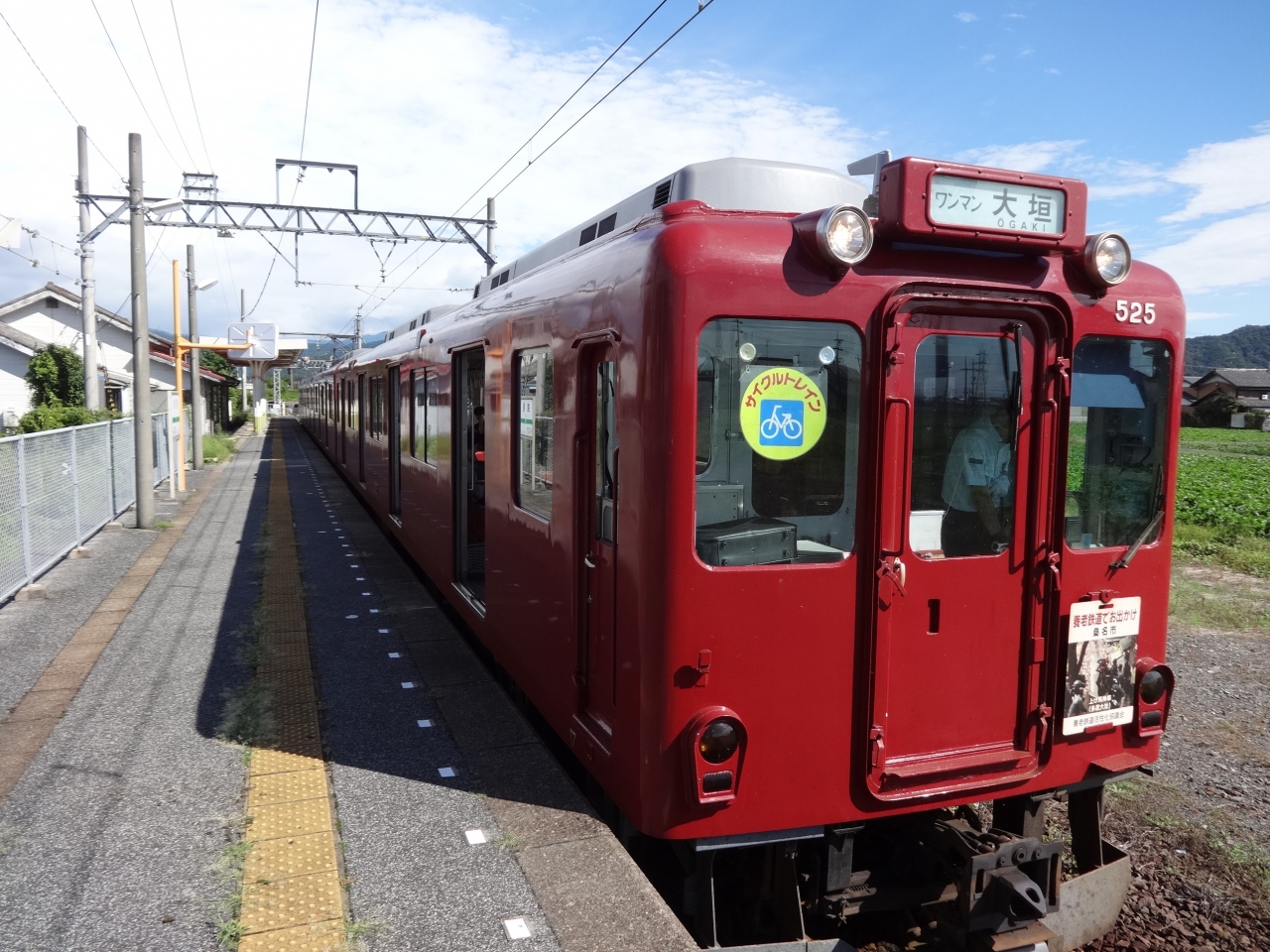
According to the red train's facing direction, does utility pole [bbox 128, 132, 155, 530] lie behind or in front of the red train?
behind

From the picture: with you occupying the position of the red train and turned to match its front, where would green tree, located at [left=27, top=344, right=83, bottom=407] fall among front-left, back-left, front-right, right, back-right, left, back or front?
back

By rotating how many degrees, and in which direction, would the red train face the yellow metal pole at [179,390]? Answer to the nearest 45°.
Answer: approximately 180°

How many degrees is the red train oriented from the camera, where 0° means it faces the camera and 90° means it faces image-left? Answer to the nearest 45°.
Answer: approximately 315°
